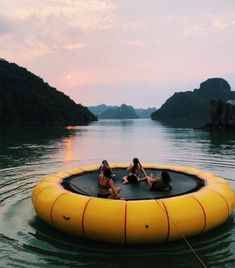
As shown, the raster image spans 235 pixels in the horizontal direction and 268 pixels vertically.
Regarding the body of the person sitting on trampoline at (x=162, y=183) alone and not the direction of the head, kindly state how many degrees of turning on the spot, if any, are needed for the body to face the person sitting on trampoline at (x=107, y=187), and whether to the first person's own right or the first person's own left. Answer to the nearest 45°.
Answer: approximately 45° to the first person's own left

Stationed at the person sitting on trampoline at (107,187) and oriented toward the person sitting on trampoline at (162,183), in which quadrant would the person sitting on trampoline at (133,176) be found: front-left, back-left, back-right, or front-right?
front-left

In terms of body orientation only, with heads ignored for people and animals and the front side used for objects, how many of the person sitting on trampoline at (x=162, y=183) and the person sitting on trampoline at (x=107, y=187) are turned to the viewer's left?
1

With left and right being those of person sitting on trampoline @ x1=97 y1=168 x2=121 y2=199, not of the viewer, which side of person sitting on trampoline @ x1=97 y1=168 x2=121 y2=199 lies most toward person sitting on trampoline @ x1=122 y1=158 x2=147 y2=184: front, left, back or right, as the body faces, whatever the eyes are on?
front

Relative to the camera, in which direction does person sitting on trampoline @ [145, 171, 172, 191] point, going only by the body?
to the viewer's left

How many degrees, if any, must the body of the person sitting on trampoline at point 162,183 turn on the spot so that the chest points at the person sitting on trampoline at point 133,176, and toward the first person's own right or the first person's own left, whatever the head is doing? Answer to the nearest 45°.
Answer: approximately 45° to the first person's own right

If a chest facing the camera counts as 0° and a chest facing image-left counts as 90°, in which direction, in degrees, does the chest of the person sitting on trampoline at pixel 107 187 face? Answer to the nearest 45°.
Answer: approximately 225°
